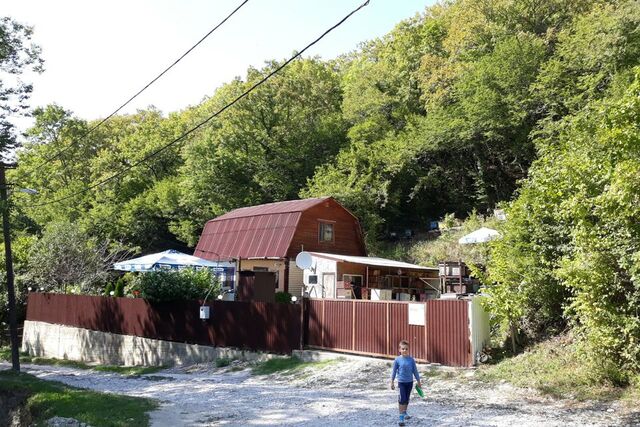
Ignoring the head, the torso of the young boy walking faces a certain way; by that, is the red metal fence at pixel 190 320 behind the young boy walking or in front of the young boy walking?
behind

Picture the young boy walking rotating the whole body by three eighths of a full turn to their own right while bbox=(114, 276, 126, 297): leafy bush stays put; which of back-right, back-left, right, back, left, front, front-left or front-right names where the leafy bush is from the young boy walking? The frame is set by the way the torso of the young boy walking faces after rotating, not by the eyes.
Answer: front

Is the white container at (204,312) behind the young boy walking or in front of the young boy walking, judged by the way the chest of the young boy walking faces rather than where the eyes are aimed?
behind

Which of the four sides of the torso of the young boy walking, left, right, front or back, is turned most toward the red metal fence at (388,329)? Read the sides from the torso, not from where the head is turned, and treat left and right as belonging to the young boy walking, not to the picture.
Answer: back

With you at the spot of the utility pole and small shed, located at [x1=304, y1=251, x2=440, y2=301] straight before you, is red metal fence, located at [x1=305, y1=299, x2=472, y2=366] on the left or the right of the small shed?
right

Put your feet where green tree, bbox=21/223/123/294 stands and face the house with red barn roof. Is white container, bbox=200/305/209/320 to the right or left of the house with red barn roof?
right

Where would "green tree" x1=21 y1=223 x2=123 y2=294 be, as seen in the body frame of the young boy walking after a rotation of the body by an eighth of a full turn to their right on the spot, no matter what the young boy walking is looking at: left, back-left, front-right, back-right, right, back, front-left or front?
right

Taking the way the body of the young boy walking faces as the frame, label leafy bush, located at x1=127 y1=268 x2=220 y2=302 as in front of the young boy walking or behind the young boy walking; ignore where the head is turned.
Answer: behind

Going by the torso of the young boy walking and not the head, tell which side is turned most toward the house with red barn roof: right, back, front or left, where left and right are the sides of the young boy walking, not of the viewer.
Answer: back

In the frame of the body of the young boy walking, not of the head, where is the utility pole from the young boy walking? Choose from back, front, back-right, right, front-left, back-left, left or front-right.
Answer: back-right

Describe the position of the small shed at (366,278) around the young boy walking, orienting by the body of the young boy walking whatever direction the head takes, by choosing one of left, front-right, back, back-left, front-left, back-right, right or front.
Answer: back

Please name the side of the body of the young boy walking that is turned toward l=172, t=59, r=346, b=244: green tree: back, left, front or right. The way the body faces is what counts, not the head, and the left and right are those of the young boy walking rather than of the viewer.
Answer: back
